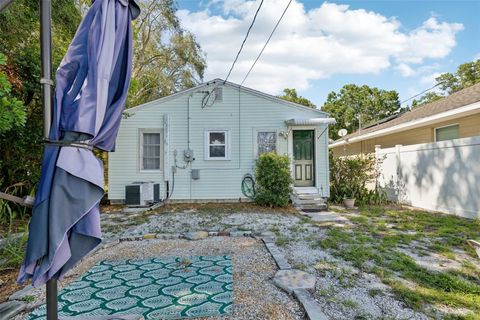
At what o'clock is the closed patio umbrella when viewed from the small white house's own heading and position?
The closed patio umbrella is roughly at 12 o'clock from the small white house.

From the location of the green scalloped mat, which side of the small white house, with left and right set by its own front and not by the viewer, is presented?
front

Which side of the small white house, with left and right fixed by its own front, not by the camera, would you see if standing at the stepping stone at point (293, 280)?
front

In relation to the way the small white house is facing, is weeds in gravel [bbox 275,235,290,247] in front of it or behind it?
in front

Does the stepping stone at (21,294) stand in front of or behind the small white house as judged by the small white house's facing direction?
in front

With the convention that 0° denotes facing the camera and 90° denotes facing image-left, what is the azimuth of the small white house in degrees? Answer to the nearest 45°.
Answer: approximately 0°

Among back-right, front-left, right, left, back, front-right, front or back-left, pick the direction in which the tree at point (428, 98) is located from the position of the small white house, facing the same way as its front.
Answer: back-left

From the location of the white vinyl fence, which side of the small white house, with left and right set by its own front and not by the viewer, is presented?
left

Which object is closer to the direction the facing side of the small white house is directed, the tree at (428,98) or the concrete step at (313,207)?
the concrete step

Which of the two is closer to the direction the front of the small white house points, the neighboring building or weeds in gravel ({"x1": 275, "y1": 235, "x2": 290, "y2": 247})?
the weeds in gravel

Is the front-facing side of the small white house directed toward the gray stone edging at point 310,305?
yes

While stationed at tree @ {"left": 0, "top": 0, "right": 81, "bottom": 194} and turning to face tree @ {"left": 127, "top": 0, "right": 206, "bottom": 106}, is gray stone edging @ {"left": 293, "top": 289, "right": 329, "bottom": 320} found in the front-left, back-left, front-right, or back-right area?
back-right

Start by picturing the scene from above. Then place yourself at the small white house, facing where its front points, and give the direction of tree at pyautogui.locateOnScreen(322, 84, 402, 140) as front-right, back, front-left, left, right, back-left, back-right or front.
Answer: back-left
